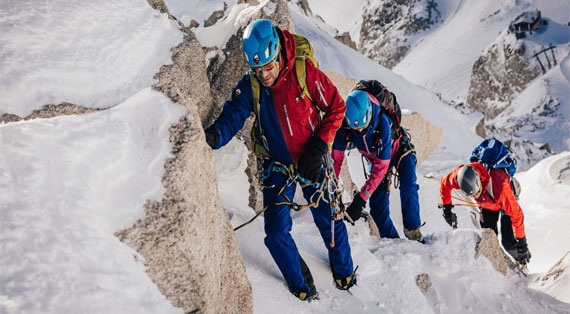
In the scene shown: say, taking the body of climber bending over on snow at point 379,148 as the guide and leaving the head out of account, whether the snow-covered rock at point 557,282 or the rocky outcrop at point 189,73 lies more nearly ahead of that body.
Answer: the rocky outcrop

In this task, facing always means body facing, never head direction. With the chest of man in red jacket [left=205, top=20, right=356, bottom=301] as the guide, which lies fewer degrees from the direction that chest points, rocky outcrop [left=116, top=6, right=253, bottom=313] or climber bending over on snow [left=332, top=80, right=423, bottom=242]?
the rocky outcrop

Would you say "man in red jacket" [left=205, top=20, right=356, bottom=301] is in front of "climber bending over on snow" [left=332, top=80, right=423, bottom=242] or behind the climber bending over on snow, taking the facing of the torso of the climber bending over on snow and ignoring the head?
in front

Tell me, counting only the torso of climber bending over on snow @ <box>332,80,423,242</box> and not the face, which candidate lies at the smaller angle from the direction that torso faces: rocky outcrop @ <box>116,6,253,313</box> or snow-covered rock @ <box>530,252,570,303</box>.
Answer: the rocky outcrop

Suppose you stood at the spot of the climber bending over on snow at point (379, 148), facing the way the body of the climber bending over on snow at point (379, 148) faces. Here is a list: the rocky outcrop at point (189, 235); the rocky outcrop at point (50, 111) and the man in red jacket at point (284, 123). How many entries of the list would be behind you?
0

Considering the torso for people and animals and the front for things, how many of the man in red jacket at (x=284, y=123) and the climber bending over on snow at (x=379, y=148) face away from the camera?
0

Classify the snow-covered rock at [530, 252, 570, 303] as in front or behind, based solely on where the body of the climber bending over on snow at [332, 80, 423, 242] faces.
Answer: behind

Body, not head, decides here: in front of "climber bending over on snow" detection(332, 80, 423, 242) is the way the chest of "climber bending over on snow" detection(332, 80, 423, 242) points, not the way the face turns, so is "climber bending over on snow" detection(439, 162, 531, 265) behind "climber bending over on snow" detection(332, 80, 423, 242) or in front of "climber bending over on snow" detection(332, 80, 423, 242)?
behind

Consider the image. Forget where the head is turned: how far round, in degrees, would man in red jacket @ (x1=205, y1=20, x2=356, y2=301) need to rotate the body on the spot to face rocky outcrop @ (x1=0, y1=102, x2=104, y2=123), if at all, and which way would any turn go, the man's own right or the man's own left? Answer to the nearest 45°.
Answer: approximately 90° to the man's own right

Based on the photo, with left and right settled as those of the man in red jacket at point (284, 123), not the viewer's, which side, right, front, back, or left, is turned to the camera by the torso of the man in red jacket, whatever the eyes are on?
front

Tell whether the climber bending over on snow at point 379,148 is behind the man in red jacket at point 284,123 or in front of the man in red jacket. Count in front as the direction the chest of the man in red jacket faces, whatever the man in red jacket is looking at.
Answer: behind
